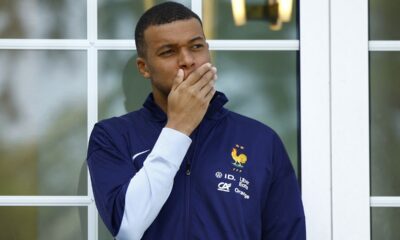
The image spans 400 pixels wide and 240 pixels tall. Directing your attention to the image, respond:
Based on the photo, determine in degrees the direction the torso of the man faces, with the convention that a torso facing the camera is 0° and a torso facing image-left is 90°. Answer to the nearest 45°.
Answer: approximately 0°

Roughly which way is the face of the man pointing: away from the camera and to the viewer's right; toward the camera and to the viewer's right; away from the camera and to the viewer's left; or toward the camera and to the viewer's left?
toward the camera and to the viewer's right

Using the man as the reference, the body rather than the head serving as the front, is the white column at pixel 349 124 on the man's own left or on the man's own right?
on the man's own left
